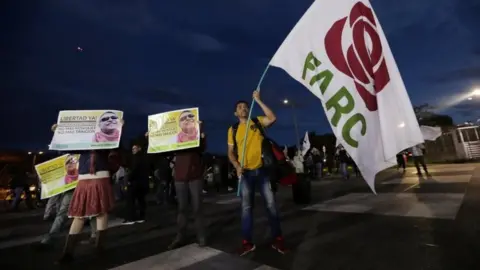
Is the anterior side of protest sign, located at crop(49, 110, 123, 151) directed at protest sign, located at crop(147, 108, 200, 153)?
no

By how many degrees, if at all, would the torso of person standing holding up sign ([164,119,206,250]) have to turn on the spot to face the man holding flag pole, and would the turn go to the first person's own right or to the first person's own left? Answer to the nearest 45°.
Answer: approximately 90° to the first person's own left

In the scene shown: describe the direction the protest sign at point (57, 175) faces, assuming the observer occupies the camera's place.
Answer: facing the viewer

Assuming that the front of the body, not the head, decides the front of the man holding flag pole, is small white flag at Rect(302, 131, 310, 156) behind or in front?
behind

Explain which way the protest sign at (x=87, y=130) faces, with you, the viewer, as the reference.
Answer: facing the viewer

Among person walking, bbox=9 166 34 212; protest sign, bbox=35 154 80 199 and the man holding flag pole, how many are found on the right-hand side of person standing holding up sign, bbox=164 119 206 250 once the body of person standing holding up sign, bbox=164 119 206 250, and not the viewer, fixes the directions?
2

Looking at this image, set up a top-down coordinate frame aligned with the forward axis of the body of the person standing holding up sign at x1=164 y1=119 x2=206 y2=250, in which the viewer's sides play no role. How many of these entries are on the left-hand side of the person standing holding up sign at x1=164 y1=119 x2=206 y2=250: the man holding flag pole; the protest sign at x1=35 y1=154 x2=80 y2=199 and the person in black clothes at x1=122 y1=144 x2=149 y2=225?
1

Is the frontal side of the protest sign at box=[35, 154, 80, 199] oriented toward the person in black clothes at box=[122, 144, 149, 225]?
no

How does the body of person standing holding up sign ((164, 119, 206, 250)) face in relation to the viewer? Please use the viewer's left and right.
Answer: facing the viewer and to the left of the viewer

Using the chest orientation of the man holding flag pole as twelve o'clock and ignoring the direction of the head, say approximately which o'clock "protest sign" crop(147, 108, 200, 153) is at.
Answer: The protest sign is roughly at 4 o'clock from the man holding flag pole.

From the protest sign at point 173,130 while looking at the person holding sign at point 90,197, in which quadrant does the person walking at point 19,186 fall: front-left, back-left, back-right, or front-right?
front-right
